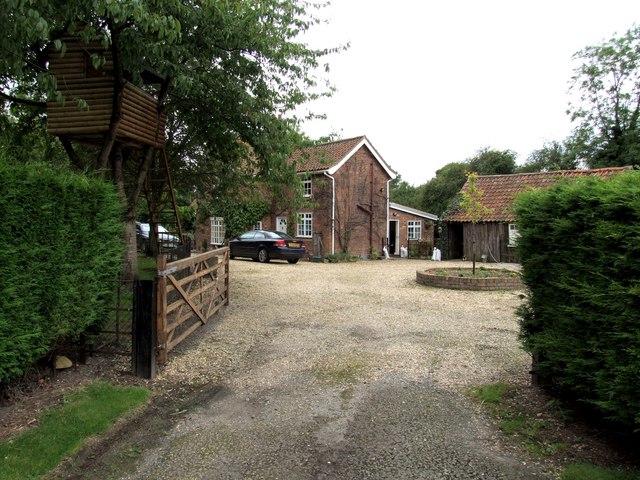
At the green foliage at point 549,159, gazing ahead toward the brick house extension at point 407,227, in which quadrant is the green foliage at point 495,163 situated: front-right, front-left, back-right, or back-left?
front-right

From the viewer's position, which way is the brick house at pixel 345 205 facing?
facing the viewer and to the left of the viewer

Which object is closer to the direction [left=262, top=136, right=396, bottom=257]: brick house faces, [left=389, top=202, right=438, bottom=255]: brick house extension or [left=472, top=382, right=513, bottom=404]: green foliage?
the green foliage

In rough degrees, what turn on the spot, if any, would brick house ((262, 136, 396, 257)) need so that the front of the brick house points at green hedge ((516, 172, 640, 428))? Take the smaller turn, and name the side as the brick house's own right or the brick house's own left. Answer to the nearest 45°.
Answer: approximately 45° to the brick house's own left

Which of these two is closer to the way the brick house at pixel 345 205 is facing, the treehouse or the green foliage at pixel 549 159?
the treehouse

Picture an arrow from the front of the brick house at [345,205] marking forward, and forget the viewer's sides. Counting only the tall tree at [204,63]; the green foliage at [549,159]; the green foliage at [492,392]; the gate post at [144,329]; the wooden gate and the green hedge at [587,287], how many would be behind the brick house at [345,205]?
1

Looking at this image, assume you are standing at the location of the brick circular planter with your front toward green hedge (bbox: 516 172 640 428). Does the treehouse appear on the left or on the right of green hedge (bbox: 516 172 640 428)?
right

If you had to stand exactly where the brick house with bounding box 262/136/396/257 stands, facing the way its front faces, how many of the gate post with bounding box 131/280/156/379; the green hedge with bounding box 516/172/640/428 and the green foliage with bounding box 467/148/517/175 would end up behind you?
1

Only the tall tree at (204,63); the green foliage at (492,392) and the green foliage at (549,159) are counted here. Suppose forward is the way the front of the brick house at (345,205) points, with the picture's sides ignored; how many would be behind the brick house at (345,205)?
1

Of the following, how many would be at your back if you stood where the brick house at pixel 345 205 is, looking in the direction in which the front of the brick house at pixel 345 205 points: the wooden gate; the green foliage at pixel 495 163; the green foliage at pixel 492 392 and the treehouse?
1

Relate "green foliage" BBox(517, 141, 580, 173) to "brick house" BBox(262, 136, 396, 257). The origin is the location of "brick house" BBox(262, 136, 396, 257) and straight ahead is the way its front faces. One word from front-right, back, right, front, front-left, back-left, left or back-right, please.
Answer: back

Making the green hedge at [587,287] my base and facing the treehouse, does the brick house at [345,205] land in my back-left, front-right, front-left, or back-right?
front-right

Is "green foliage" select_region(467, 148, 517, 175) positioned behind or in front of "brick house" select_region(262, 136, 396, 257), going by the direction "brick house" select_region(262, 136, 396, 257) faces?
behind

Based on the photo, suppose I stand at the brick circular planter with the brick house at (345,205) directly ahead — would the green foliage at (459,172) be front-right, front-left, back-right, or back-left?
front-right

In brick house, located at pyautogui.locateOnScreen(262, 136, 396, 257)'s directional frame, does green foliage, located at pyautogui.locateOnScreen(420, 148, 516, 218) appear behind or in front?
behind

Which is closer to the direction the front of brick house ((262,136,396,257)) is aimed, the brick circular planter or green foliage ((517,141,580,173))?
the brick circular planter
